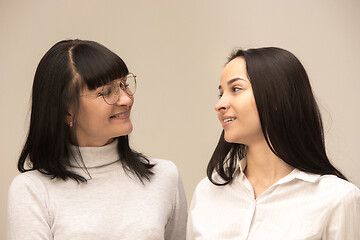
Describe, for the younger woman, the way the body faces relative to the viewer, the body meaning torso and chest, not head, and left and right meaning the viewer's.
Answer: facing the viewer and to the left of the viewer

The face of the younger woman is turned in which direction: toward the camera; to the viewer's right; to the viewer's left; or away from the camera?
to the viewer's left
